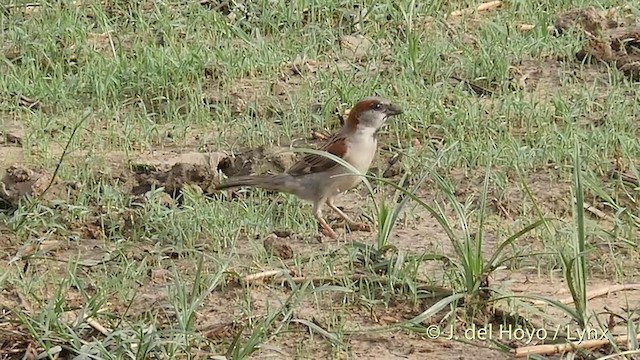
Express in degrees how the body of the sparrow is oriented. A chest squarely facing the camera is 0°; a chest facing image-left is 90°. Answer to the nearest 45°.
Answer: approximately 270°

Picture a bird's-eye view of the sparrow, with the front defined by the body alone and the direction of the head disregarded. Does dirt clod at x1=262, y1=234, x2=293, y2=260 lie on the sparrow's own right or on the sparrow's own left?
on the sparrow's own right
